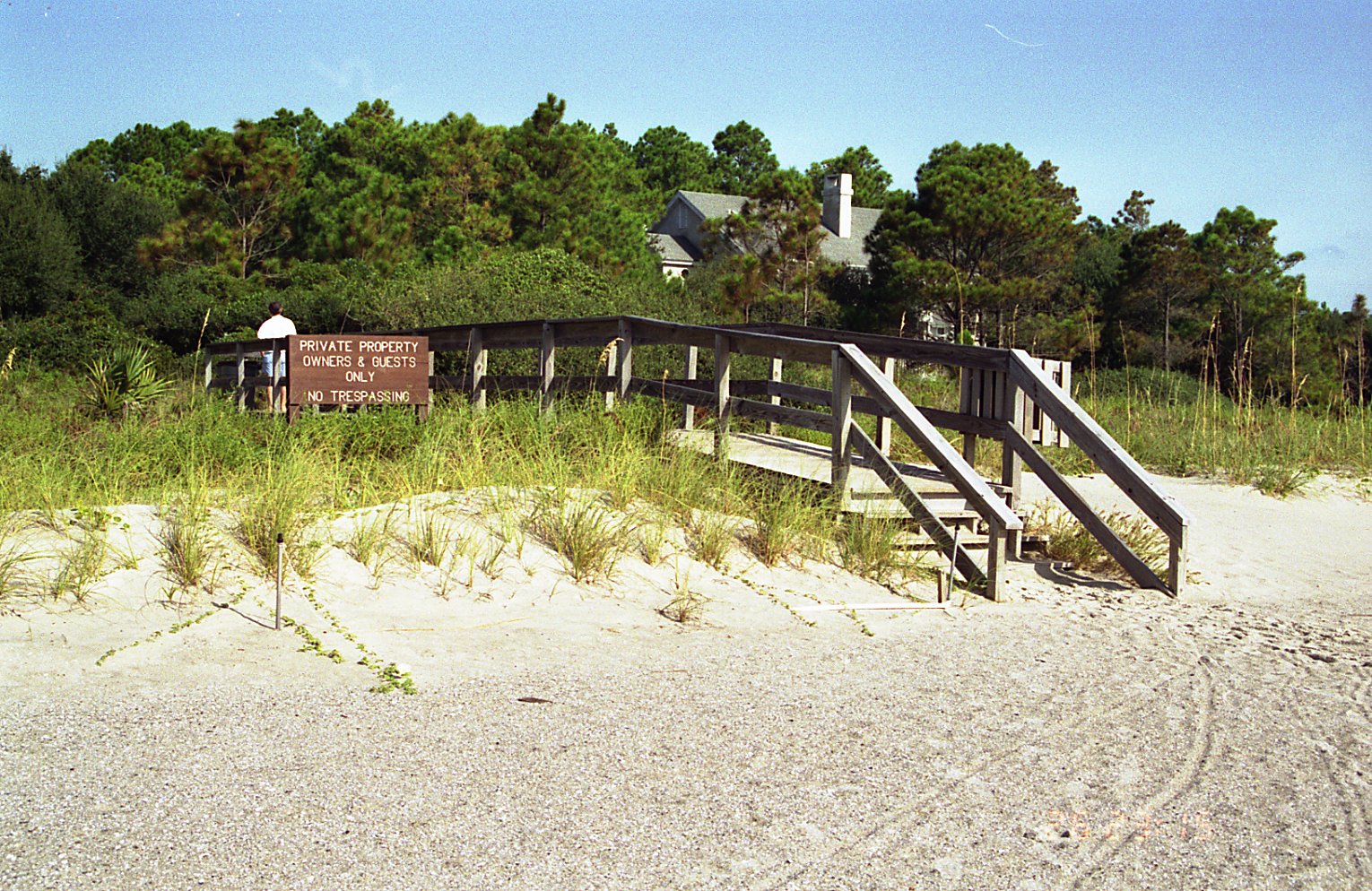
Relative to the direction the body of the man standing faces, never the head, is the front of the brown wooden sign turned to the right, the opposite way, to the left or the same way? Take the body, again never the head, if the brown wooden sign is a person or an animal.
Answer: the opposite way

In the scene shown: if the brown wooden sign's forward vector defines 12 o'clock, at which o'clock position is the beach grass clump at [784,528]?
The beach grass clump is roughly at 11 o'clock from the brown wooden sign.

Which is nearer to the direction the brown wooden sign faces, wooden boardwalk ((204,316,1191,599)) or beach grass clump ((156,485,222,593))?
the beach grass clump

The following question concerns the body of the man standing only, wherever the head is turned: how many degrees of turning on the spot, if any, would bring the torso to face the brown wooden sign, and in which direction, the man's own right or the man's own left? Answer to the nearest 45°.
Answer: approximately 180°

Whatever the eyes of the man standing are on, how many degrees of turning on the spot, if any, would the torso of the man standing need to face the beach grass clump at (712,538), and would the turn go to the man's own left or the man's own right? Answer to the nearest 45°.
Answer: approximately 180°

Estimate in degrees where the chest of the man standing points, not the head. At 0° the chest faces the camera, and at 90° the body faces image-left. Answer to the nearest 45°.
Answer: approximately 180°

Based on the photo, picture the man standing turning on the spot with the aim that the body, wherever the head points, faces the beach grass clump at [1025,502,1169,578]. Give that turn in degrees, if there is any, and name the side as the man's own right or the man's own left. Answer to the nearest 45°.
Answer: approximately 135° to the man's own right

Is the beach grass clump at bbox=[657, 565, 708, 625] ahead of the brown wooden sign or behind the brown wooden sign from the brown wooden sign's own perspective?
ahead

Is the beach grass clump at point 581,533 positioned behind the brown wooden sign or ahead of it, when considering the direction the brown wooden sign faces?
ahead

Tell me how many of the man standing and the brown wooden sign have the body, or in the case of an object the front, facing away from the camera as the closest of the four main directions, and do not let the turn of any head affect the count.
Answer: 1

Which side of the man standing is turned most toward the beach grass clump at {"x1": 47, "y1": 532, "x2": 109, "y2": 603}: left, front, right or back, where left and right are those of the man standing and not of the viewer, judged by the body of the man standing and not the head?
back

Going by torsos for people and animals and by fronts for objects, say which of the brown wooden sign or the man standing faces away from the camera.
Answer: the man standing

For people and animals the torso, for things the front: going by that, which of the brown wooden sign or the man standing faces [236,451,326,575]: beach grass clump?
the brown wooden sign

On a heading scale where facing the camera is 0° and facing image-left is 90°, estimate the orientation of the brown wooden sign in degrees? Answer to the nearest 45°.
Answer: approximately 0°
